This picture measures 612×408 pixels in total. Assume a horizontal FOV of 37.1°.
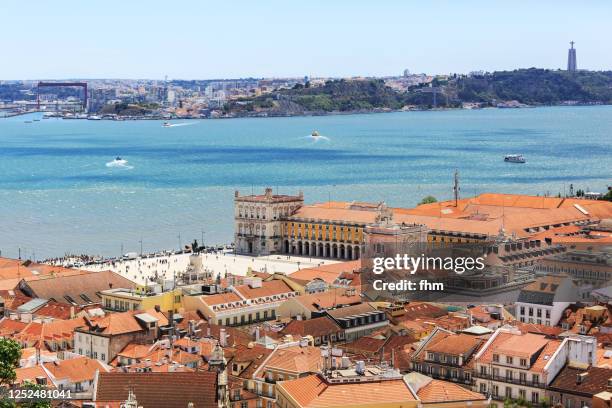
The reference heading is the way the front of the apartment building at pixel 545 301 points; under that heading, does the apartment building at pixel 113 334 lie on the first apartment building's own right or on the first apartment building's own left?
on the first apartment building's own right

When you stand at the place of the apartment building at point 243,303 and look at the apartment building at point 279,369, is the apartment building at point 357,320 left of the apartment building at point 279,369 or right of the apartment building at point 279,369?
left

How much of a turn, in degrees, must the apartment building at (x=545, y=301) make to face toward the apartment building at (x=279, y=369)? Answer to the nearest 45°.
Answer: approximately 45° to its right

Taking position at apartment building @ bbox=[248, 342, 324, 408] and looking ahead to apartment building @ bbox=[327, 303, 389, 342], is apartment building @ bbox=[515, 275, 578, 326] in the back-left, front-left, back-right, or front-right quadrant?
front-right

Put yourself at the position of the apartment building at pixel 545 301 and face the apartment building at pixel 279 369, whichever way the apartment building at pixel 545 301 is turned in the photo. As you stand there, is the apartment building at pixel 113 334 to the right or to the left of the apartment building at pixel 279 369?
right

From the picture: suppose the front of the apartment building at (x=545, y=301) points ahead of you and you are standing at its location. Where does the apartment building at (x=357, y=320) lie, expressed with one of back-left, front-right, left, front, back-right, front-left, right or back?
right

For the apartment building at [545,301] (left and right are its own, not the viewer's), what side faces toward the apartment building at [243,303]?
right

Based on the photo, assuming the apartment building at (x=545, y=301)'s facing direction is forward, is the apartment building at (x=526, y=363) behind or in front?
in front

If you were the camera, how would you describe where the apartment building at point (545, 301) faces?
facing the viewer

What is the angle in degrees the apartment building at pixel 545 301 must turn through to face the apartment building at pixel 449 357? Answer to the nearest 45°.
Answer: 0° — it already faces it
